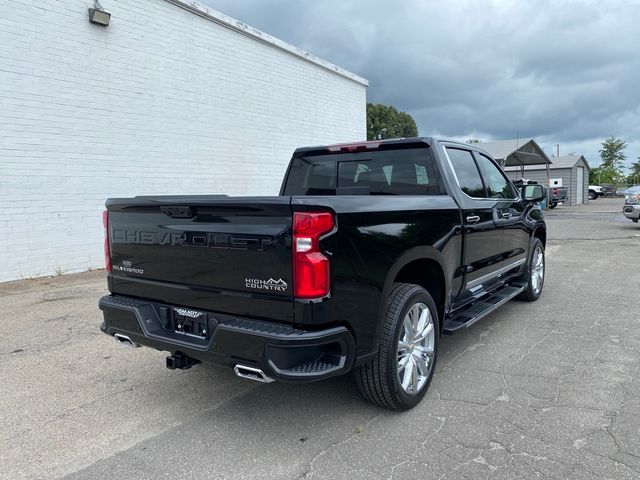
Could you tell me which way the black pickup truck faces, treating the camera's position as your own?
facing away from the viewer and to the right of the viewer

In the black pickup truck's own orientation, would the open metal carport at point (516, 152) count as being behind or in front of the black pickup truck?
in front

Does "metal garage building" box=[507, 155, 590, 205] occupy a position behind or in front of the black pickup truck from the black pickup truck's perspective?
in front

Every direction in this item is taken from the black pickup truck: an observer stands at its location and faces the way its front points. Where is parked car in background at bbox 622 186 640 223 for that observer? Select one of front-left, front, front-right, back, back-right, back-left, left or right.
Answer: front

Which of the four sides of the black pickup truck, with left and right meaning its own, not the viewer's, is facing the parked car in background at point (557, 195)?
front
